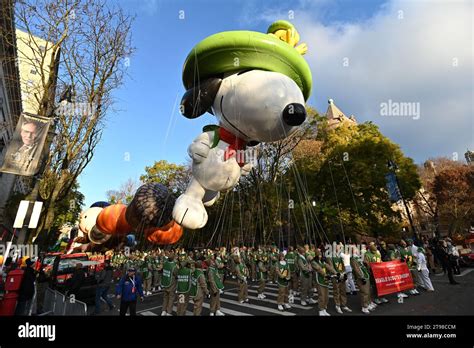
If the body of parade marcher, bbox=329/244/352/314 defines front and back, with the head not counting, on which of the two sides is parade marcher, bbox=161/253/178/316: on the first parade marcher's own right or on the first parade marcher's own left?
on the first parade marcher's own right

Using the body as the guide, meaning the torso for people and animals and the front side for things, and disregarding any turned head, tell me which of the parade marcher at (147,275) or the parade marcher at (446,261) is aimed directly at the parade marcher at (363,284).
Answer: the parade marcher at (147,275)

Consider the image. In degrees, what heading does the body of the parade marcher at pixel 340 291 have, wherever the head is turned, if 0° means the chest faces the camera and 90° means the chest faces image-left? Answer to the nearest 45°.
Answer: approximately 315°

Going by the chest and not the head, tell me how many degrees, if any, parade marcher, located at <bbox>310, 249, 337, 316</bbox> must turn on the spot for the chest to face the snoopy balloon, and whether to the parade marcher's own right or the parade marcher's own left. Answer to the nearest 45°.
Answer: approximately 90° to the parade marcher's own right

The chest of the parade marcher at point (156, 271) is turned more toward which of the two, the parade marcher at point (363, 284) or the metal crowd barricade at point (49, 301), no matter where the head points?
the parade marcher

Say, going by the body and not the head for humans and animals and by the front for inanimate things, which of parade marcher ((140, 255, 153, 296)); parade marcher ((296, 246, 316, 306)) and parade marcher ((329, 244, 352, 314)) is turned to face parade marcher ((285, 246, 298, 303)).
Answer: parade marcher ((140, 255, 153, 296))
